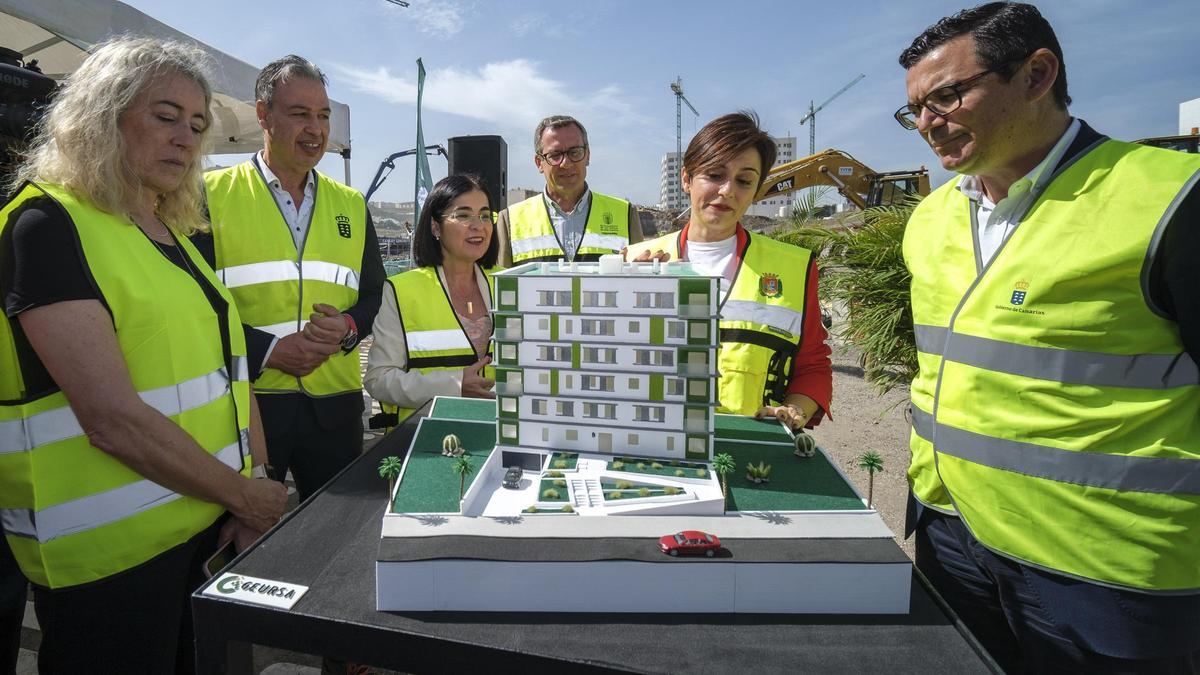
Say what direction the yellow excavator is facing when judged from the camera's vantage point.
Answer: facing to the left of the viewer

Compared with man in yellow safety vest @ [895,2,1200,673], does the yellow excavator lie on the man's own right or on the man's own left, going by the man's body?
on the man's own right

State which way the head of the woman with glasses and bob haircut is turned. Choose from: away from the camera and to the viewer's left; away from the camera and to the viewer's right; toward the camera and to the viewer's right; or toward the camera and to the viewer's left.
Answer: toward the camera and to the viewer's right

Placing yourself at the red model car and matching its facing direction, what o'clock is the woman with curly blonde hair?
The woman with curly blonde hair is roughly at 12 o'clock from the red model car.

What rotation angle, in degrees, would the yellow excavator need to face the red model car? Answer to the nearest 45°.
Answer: approximately 90° to its left

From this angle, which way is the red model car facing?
to the viewer's left

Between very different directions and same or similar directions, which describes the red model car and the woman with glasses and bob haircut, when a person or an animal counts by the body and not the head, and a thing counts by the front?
very different directions

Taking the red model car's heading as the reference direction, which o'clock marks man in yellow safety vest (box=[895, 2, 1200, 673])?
The man in yellow safety vest is roughly at 5 o'clock from the red model car.

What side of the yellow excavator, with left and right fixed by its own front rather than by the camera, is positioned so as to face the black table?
left

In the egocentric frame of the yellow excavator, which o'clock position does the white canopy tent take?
The white canopy tent is roughly at 10 o'clock from the yellow excavator.

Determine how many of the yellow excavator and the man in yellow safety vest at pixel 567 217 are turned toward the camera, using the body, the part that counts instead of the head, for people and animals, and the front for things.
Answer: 1
